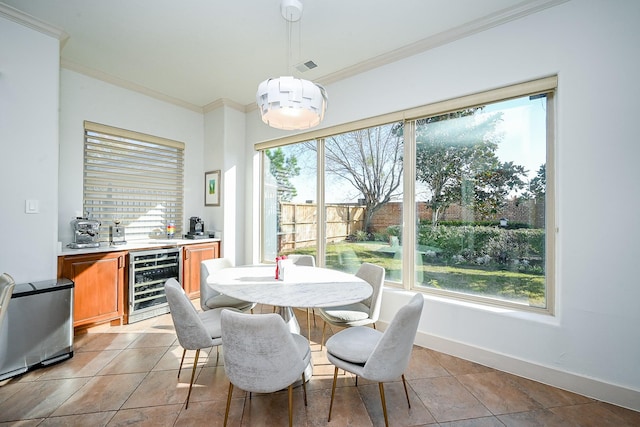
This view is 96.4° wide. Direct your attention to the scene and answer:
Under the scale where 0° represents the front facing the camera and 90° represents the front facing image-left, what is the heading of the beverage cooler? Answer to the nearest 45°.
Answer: approximately 315°

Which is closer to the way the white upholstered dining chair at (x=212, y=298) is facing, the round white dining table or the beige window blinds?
the round white dining table

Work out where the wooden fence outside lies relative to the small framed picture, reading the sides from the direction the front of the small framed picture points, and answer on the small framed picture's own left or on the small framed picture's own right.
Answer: on the small framed picture's own left

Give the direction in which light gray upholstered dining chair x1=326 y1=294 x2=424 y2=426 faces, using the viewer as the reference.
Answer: facing away from the viewer and to the left of the viewer

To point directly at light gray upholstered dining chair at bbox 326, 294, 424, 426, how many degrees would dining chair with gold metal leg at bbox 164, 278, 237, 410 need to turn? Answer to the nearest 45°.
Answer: approximately 90° to its right

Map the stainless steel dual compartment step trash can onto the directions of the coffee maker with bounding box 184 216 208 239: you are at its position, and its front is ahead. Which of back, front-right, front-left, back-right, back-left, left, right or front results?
right

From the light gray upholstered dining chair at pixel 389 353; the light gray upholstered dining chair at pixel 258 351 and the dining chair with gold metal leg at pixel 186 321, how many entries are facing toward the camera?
0

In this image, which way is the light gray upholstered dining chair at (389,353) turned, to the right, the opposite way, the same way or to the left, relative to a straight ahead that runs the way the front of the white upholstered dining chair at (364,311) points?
to the right

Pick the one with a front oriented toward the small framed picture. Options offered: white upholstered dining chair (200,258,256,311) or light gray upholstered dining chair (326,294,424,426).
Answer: light gray upholstered dining chair (326,294,424,426)

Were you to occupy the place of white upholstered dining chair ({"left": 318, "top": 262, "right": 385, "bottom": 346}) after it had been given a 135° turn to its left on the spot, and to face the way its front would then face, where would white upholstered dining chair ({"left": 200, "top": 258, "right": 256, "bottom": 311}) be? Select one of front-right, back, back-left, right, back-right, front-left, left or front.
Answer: back

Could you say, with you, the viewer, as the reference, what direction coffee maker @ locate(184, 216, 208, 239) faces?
facing the viewer and to the right of the viewer

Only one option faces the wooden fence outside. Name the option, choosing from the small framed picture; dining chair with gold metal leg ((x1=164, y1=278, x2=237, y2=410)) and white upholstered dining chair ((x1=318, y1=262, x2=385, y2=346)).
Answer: the dining chair with gold metal leg

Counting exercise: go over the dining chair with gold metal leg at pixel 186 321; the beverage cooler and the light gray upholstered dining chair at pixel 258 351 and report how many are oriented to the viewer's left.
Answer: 0

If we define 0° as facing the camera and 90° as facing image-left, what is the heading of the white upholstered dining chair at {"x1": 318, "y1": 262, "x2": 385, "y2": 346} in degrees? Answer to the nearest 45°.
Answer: approximately 45°

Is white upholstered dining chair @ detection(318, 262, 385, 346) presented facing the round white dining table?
yes

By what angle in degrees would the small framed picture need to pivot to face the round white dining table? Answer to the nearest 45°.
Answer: approximately 45° to its left

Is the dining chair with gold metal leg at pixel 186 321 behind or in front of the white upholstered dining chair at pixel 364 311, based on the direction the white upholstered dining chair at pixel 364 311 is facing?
in front
